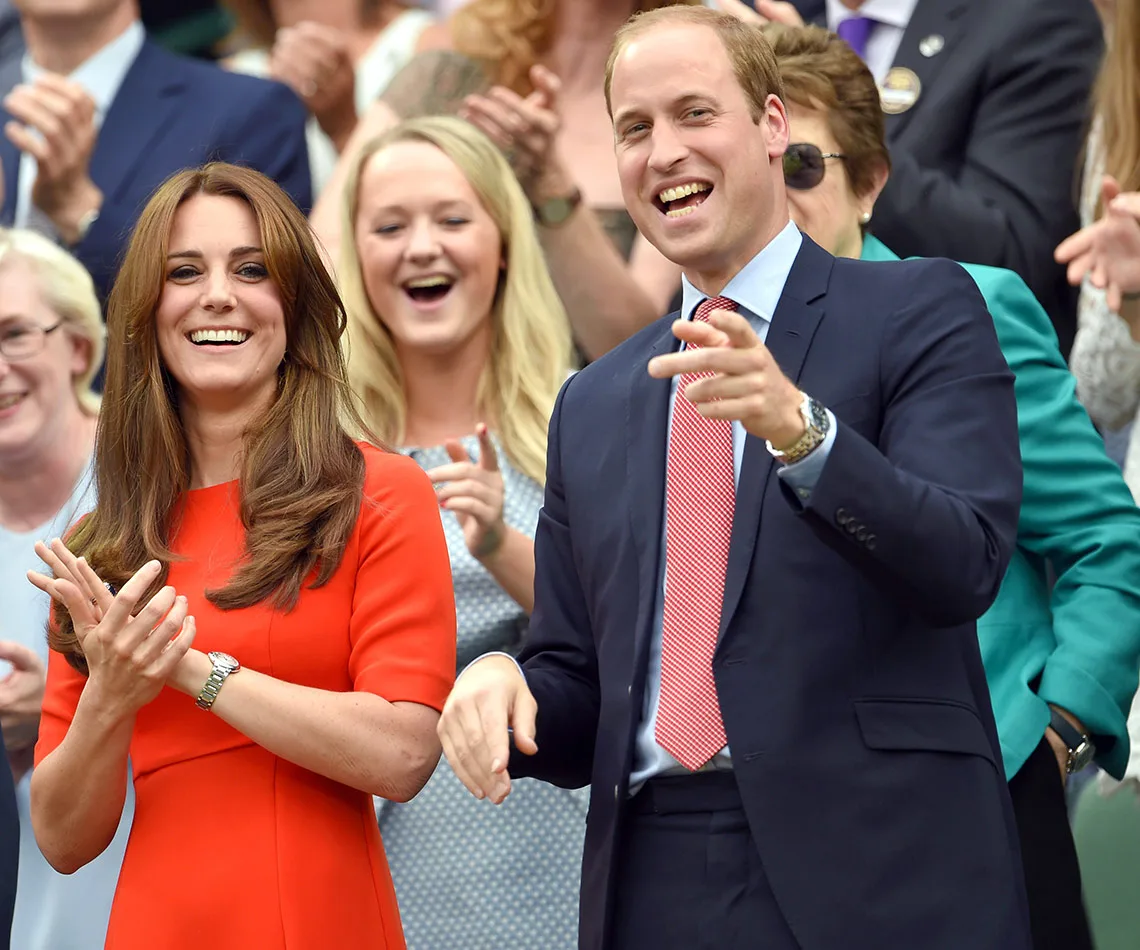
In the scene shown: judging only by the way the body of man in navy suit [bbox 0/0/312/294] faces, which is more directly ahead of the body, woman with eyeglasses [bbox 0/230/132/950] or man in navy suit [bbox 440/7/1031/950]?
the woman with eyeglasses

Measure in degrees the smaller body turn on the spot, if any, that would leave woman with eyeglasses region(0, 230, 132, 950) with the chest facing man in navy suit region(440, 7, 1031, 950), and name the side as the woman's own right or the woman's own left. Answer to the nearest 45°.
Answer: approximately 45° to the woman's own left

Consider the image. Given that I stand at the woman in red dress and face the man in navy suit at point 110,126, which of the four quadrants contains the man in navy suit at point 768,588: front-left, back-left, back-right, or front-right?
back-right

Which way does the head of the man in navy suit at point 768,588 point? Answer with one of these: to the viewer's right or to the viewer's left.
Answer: to the viewer's left

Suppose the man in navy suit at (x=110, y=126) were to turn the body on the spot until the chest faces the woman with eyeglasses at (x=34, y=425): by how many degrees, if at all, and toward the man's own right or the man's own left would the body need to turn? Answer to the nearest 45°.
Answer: approximately 45° to the man's own left

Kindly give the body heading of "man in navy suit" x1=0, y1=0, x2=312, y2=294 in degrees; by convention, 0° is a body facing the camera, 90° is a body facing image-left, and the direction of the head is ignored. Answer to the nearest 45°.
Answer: approximately 45°

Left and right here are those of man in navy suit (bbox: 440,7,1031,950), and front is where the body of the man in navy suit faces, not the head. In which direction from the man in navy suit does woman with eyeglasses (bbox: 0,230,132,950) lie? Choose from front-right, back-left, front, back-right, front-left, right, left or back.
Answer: right

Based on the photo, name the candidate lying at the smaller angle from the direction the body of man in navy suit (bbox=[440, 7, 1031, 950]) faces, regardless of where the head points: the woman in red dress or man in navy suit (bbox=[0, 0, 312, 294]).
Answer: the woman in red dress

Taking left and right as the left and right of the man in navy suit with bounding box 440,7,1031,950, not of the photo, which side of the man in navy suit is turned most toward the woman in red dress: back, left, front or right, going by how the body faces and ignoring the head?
right

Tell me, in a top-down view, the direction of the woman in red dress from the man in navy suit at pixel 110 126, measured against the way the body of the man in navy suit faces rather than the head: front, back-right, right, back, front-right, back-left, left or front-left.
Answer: front-left
